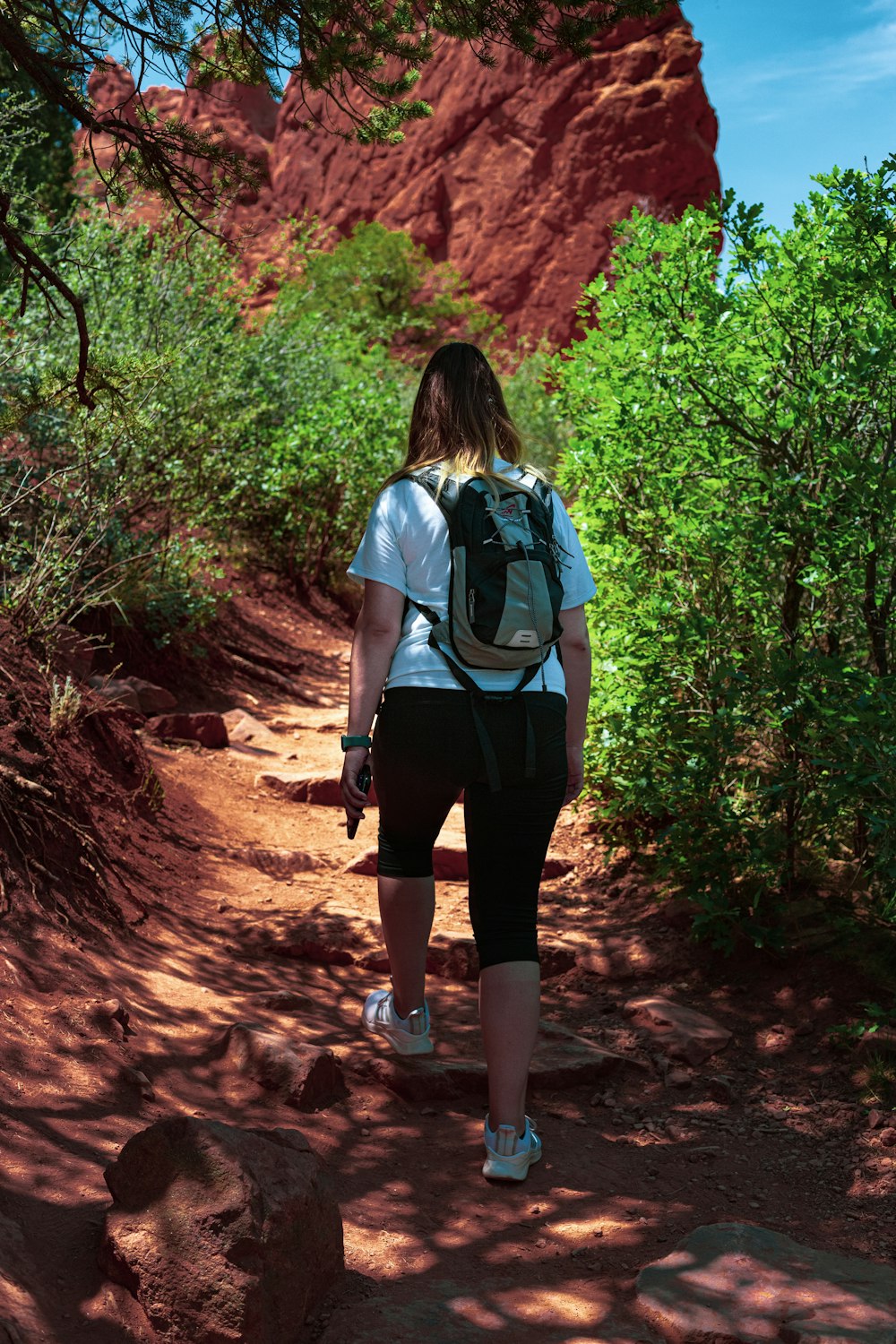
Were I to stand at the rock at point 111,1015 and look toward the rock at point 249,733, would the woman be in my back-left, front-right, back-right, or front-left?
back-right

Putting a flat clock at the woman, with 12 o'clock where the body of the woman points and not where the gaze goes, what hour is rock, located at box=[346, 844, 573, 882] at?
The rock is roughly at 12 o'clock from the woman.

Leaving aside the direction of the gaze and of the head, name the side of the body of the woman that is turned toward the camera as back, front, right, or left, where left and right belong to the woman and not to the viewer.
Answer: back

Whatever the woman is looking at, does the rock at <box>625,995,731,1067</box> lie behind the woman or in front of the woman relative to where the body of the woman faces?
in front

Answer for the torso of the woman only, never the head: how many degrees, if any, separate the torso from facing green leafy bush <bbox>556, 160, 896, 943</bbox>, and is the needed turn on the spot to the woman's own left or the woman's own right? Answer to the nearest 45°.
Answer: approximately 45° to the woman's own right

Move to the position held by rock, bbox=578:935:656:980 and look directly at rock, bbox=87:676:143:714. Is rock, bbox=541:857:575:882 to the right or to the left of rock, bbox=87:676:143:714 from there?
right

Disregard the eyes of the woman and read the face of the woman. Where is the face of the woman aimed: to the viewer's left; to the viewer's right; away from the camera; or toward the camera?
away from the camera
